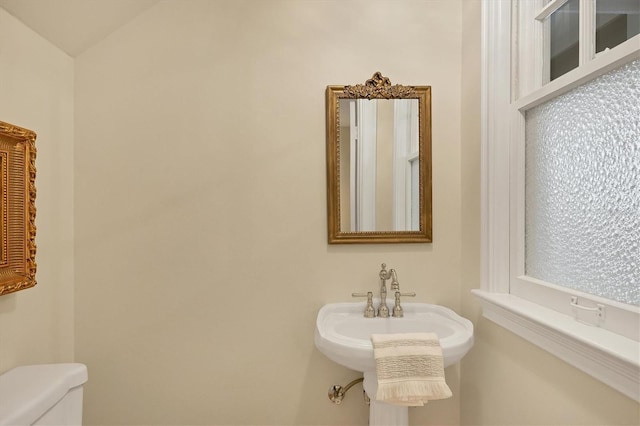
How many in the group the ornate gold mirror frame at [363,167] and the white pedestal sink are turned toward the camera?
2

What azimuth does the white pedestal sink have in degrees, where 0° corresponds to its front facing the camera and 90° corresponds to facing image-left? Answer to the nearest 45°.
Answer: approximately 0°

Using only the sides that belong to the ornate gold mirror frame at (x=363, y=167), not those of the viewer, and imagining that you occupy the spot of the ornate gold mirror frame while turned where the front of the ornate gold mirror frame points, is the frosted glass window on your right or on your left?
on your left

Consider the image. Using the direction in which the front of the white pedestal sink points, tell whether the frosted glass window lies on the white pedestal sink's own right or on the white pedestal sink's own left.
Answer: on the white pedestal sink's own left

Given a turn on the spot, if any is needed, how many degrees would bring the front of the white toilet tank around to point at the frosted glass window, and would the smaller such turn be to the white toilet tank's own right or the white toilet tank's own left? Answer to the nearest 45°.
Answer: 0° — it already faces it

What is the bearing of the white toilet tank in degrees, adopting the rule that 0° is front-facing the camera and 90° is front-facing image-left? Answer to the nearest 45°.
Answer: approximately 315°

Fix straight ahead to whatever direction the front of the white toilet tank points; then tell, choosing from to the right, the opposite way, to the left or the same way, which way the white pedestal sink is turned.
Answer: to the right

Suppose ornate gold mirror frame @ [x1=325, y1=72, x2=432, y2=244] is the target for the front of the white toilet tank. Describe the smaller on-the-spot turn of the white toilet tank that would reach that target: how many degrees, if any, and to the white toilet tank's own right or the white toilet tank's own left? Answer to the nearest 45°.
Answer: approximately 45° to the white toilet tank's own left

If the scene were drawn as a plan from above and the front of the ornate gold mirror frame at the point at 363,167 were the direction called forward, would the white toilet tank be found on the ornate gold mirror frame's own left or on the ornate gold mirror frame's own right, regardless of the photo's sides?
on the ornate gold mirror frame's own right
